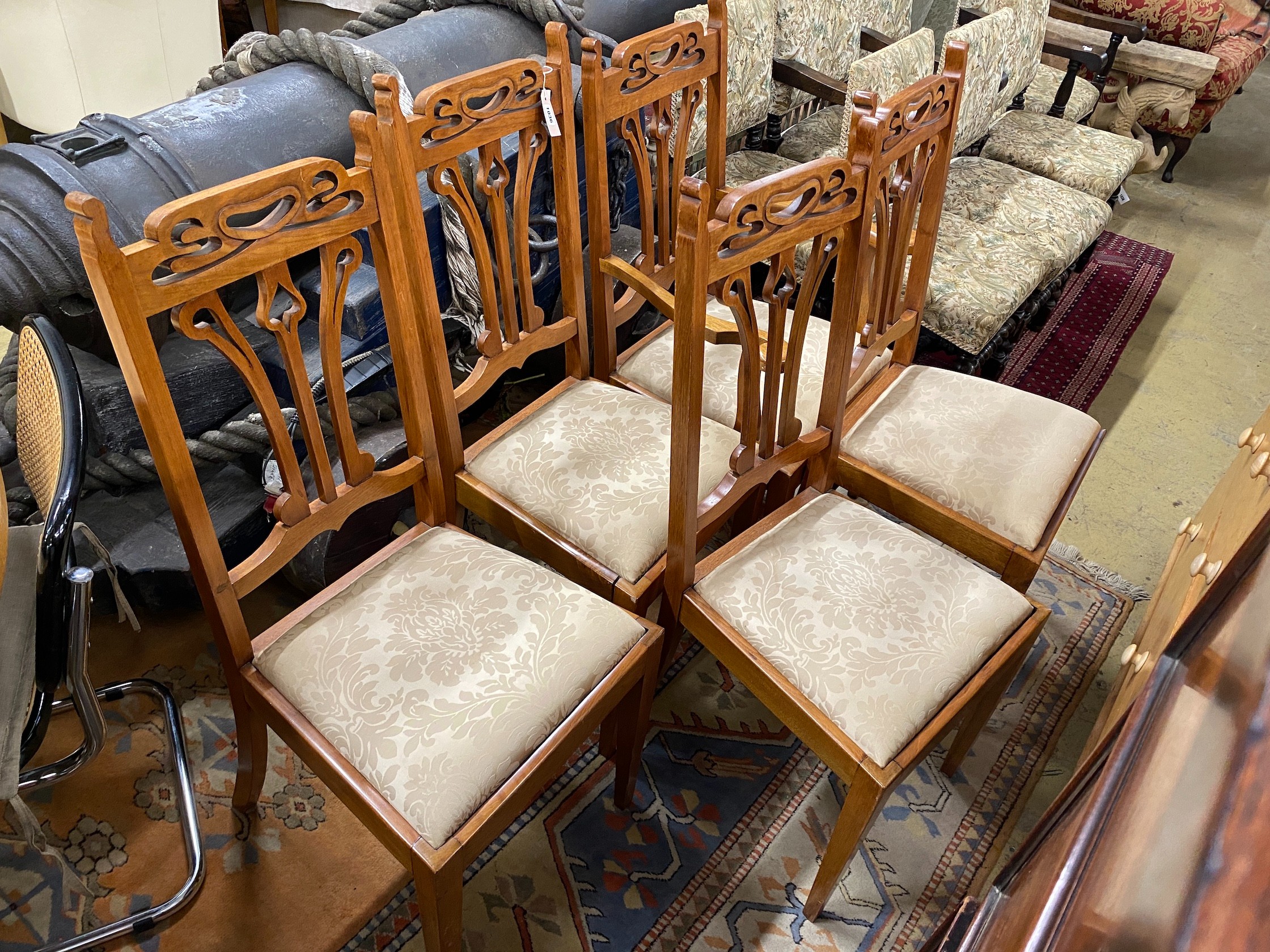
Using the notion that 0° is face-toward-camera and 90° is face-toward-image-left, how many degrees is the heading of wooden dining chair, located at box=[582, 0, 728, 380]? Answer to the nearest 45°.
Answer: approximately 315°

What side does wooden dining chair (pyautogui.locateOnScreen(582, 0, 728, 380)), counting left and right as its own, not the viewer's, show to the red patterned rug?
left

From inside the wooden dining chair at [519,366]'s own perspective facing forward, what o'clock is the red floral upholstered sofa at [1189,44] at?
The red floral upholstered sofa is roughly at 9 o'clock from the wooden dining chair.

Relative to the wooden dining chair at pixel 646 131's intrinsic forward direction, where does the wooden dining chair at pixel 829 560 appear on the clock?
the wooden dining chair at pixel 829 560 is roughly at 1 o'clock from the wooden dining chair at pixel 646 131.

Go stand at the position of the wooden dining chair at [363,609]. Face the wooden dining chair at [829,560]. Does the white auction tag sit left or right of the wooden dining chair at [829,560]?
left

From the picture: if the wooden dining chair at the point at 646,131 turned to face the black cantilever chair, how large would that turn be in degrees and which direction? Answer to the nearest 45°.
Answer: approximately 90° to its right

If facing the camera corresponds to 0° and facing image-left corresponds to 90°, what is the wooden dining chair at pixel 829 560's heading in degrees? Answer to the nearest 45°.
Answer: approximately 315°
